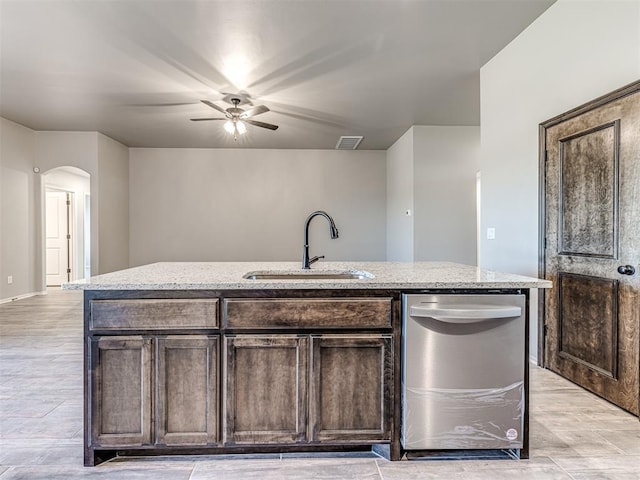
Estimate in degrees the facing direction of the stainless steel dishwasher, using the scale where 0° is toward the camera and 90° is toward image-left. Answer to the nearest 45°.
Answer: approximately 0°

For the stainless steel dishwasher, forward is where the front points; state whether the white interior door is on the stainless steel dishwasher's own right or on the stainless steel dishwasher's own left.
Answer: on the stainless steel dishwasher's own right

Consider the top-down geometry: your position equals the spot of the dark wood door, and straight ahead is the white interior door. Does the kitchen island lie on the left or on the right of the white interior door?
left

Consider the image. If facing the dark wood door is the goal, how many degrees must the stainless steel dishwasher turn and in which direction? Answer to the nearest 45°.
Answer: approximately 135° to its left
